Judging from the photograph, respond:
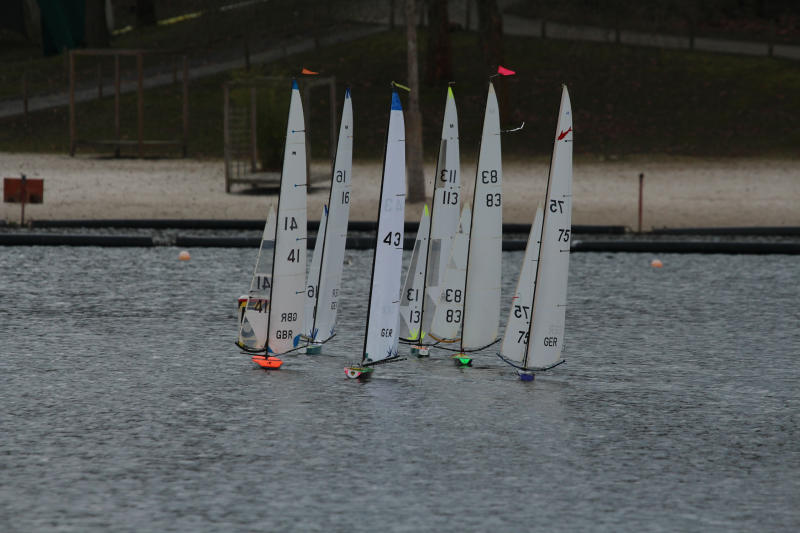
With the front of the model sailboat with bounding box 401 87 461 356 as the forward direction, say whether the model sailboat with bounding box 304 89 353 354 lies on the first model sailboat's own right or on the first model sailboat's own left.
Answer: on the first model sailboat's own right

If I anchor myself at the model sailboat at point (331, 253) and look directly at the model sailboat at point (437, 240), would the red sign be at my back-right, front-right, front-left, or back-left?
back-left

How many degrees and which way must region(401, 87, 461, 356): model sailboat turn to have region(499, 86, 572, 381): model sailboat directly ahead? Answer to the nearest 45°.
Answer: approximately 45° to its left

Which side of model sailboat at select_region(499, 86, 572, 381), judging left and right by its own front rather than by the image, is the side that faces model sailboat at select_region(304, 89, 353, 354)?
right

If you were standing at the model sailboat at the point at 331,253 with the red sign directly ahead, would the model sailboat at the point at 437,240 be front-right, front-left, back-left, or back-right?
back-right

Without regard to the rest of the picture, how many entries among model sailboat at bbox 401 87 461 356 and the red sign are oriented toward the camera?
2
